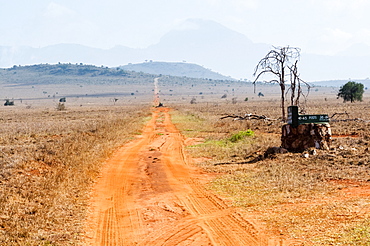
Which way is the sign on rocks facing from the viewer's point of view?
toward the camera
